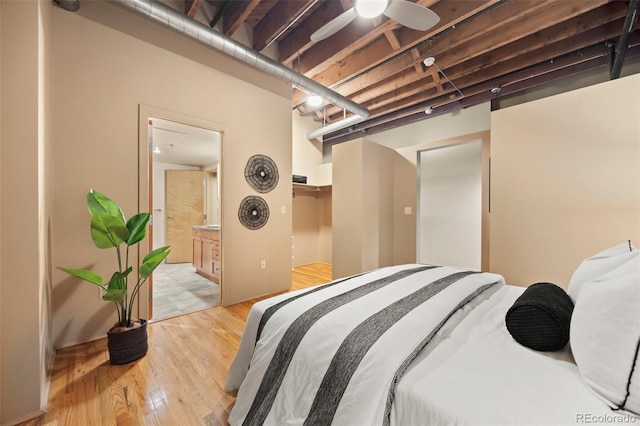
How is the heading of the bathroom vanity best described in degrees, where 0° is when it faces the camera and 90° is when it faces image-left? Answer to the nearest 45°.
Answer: approximately 45°

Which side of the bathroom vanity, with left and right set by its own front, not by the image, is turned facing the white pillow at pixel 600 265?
left

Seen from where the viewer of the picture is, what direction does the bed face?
facing away from the viewer and to the left of the viewer

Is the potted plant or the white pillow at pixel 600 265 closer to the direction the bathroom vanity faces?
the potted plant

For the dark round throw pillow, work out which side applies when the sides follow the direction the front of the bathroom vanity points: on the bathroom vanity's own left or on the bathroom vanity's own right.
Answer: on the bathroom vanity's own left

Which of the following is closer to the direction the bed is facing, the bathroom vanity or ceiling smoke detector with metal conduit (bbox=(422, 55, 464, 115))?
the bathroom vanity
